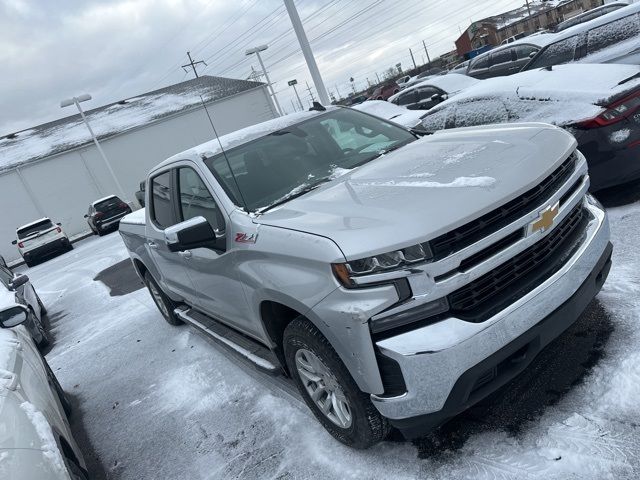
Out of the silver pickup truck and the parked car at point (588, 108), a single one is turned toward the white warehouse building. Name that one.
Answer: the parked car

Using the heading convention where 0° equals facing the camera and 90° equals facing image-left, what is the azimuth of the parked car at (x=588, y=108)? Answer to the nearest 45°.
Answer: approximately 135°

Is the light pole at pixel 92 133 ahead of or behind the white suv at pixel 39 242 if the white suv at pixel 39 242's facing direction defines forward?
ahead

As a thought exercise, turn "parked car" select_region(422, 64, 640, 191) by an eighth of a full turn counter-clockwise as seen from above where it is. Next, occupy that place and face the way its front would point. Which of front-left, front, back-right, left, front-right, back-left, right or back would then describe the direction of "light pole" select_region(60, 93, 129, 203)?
front-right

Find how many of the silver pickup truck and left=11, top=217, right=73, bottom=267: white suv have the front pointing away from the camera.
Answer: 1

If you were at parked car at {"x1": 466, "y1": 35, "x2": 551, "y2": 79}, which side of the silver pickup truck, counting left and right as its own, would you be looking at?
left

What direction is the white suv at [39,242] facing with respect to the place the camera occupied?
facing away from the viewer

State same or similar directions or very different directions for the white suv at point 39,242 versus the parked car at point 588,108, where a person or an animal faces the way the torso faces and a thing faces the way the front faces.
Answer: same or similar directions

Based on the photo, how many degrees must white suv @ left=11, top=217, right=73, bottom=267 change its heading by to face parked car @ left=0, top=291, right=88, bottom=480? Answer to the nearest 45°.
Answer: approximately 180°

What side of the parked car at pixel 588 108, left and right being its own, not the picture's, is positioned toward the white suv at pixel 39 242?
front

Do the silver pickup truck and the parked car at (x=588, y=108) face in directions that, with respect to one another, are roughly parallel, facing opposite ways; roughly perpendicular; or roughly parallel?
roughly parallel, facing opposite ways

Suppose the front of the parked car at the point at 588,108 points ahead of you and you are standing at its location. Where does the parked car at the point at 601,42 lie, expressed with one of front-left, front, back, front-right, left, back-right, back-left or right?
front-right

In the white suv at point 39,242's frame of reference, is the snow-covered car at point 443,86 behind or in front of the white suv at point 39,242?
behind

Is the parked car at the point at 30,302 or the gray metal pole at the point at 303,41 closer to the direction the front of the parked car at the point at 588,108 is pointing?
the gray metal pole
